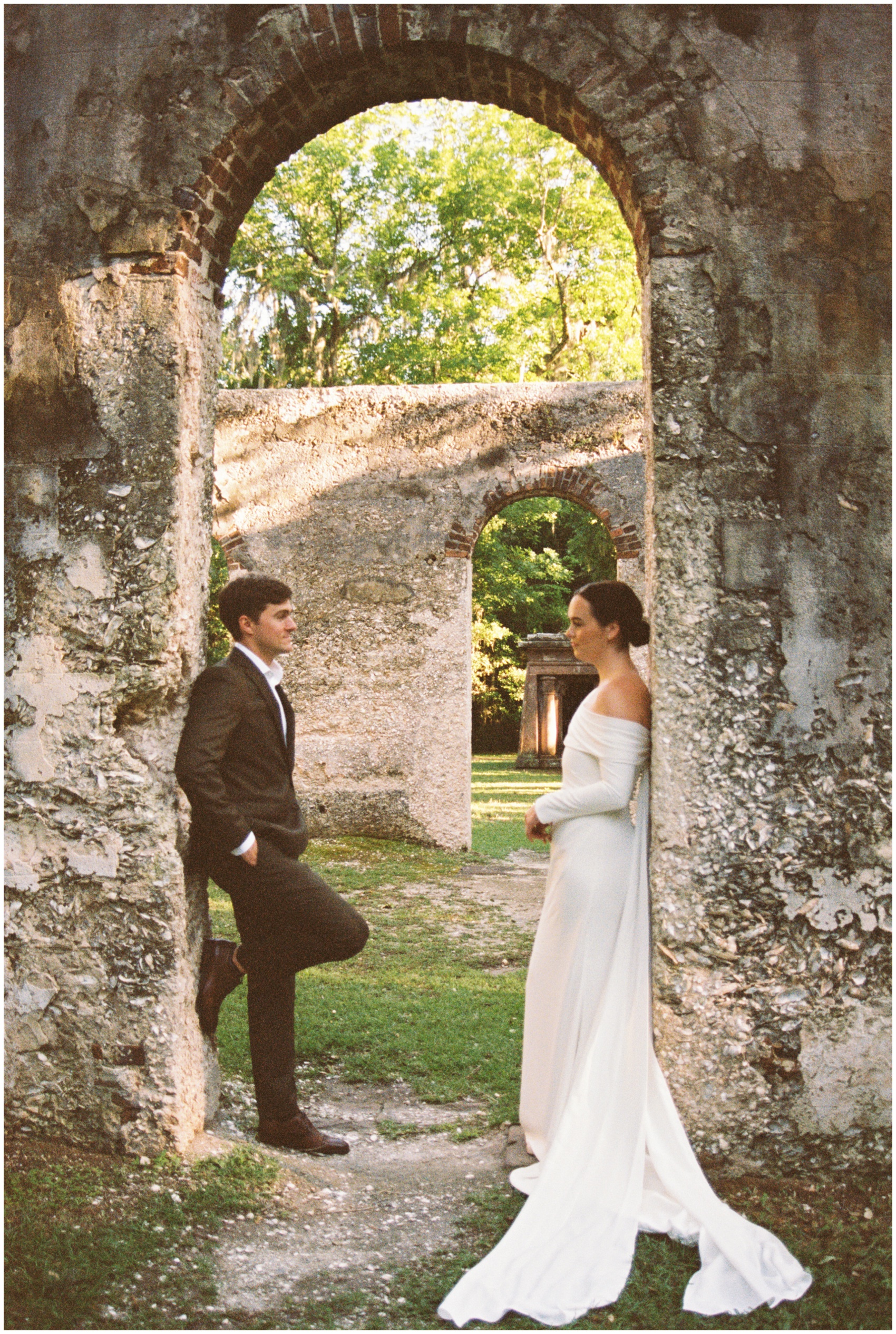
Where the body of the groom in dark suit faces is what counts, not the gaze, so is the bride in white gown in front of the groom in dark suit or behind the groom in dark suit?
in front

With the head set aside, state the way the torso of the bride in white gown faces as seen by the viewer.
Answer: to the viewer's left

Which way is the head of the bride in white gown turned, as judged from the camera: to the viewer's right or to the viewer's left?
to the viewer's left

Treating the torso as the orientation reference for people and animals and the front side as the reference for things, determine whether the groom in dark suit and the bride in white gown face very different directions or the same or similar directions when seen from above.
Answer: very different directions

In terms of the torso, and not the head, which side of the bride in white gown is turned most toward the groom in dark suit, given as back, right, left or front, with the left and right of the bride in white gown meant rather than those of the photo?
front

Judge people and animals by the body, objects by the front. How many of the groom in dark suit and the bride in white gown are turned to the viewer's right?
1

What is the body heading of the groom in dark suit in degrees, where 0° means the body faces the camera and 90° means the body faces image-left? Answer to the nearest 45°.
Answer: approximately 270°

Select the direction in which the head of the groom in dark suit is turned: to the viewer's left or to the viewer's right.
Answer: to the viewer's right
